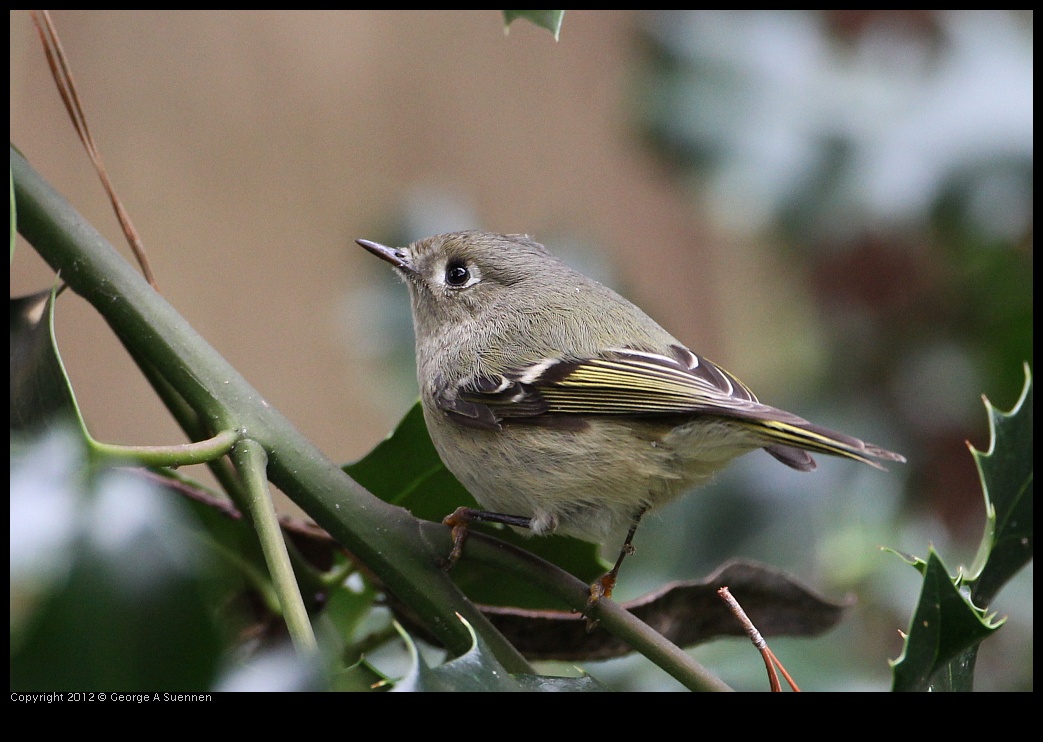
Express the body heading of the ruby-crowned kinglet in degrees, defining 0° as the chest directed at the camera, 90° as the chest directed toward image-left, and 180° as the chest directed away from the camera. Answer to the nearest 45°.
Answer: approximately 90°
